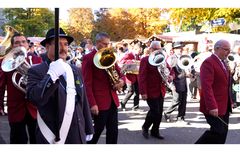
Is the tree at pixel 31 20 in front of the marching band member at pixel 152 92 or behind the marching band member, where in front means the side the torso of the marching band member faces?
behind

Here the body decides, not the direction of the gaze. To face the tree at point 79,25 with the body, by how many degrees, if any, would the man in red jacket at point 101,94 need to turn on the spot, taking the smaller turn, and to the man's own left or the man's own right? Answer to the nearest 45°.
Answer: approximately 135° to the man's own left

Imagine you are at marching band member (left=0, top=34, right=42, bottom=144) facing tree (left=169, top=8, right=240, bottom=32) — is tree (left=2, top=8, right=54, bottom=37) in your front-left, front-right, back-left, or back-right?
front-left

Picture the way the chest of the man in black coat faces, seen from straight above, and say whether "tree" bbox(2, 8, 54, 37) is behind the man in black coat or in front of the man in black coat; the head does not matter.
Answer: behind

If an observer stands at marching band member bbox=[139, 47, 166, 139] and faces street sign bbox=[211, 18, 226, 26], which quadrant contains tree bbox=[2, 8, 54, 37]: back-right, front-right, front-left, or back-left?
front-left

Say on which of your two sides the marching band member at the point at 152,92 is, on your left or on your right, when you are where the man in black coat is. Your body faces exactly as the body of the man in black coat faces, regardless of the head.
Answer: on your left

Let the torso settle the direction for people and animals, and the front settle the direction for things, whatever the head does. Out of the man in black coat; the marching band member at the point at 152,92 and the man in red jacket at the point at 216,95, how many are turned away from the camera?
0

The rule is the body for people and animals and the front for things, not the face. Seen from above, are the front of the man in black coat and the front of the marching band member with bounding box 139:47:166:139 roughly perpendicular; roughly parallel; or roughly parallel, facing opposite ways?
roughly parallel

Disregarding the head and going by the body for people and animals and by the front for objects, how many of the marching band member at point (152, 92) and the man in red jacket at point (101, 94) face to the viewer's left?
0

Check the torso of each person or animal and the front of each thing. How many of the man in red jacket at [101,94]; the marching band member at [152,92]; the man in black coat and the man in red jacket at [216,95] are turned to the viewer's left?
0

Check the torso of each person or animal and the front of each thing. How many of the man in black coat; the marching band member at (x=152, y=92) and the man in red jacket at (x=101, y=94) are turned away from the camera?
0

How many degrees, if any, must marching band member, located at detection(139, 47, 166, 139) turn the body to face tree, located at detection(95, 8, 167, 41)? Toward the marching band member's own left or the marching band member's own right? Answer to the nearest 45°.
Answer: approximately 135° to the marching band member's own left

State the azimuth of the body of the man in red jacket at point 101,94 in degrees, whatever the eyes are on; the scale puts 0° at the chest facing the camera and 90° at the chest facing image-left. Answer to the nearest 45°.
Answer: approximately 315°

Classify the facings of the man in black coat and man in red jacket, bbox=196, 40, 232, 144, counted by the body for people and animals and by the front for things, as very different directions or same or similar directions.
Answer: same or similar directions

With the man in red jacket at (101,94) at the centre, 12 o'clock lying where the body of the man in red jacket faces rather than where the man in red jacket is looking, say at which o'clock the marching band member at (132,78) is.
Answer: The marching band member is roughly at 8 o'clock from the man in red jacket.
